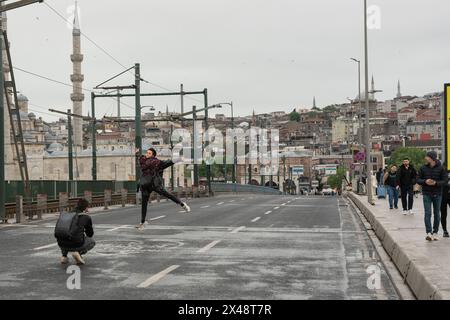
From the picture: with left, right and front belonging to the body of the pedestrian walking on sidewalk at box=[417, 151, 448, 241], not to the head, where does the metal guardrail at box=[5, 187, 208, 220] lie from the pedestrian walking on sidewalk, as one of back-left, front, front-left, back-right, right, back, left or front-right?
back-right

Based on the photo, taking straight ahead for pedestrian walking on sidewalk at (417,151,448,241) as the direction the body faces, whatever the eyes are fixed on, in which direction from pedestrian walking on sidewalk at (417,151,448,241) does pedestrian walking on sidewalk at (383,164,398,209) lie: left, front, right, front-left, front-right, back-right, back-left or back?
back

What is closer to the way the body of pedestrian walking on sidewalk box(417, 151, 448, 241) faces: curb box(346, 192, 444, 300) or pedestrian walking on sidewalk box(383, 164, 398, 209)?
the curb

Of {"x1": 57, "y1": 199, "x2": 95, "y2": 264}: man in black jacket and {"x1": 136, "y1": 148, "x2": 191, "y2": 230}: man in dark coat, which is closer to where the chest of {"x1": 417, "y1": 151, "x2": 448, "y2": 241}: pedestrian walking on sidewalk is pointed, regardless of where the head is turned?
the man in black jacket

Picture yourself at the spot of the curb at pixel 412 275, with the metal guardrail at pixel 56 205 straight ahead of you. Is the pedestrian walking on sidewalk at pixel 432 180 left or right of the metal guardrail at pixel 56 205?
right

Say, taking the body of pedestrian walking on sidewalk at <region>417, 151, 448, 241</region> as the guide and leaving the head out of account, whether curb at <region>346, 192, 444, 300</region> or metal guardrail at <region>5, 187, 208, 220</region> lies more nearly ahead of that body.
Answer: the curb

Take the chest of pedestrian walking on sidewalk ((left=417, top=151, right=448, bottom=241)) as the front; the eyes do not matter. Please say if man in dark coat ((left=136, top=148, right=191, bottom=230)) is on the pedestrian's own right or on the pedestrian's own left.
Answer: on the pedestrian's own right

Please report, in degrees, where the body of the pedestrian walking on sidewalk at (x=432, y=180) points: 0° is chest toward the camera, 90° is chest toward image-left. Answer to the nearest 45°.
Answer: approximately 0°
